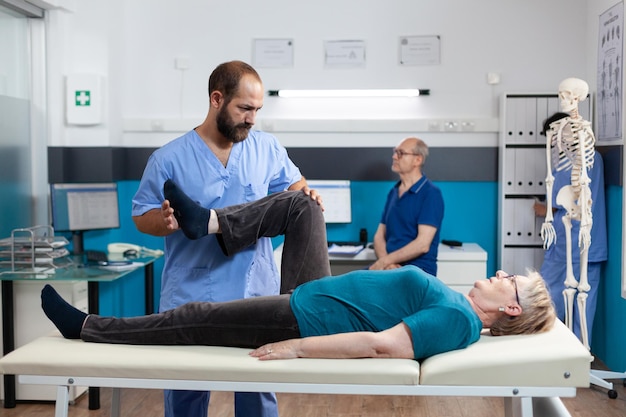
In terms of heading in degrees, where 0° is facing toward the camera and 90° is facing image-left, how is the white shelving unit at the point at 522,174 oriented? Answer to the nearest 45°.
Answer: approximately 0°

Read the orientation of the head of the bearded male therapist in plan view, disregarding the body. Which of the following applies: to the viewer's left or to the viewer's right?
to the viewer's right

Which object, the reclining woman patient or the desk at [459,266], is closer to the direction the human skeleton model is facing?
the reclining woman patient

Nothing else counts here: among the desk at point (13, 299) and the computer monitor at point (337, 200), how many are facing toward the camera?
2

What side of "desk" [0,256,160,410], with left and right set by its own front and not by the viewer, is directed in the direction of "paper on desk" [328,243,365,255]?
left

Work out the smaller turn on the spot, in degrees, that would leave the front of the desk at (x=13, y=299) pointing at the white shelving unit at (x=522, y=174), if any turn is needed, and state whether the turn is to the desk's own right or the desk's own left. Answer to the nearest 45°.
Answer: approximately 90° to the desk's own left

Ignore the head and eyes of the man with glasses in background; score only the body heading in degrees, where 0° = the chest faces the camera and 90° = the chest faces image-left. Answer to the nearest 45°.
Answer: approximately 45°

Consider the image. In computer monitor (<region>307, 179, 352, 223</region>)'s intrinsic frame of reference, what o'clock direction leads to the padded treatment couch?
The padded treatment couch is roughly at 12 o'clock from the computer monitor.
